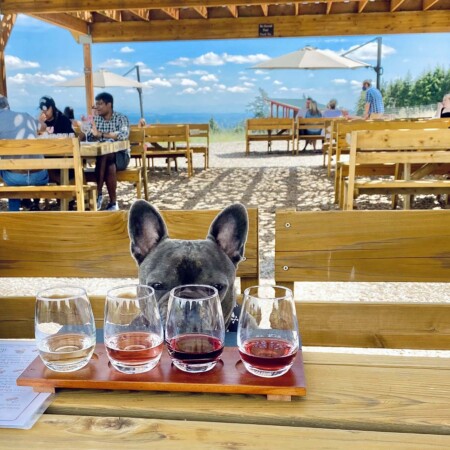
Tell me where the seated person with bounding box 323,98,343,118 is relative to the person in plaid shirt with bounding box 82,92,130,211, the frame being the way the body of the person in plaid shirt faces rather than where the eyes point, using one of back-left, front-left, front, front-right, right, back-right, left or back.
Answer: back

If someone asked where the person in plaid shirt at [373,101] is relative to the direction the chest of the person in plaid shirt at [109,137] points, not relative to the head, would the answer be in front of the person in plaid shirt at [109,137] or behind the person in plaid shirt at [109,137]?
behind

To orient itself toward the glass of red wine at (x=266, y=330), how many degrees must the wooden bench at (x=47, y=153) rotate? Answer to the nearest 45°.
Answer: approximately 180°

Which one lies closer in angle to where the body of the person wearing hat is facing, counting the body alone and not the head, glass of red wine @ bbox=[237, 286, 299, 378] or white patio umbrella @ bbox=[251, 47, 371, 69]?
the glass of red wine

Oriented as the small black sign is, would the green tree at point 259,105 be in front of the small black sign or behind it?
behind

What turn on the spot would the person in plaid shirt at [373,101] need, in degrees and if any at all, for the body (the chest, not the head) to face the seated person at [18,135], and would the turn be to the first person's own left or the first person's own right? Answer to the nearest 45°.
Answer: approximately 45° to the first person's own left

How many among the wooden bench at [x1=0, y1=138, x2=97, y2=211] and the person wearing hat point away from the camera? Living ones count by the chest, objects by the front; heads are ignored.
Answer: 1

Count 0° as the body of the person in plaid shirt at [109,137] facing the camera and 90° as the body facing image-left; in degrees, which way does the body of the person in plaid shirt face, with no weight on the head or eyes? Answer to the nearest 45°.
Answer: approximately 45°

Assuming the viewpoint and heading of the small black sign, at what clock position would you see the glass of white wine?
The glass of white wine is roughly at 12 o'clock from the small black sign.

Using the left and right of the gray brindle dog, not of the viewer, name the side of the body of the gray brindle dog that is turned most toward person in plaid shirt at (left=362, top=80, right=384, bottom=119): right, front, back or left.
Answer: back
